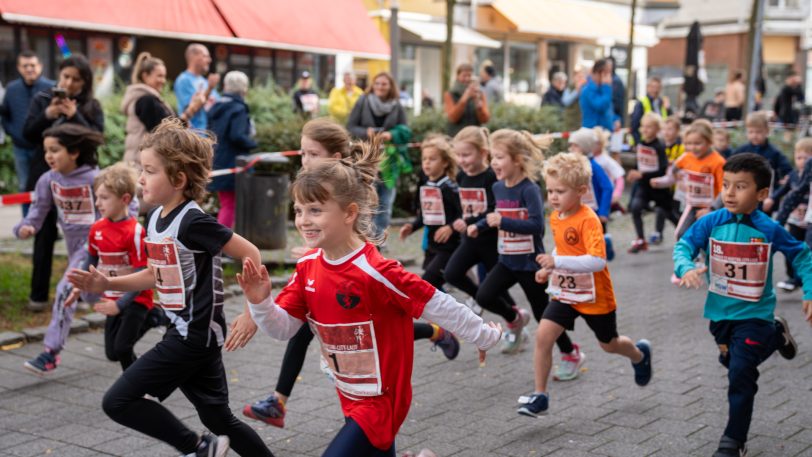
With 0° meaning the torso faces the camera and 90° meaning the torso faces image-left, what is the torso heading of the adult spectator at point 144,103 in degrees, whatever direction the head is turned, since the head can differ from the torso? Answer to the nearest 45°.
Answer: approximately 270°

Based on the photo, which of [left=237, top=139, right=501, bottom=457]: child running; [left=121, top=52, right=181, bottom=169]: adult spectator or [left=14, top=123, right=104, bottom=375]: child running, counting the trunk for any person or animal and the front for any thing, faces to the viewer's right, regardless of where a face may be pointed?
the adult spectator

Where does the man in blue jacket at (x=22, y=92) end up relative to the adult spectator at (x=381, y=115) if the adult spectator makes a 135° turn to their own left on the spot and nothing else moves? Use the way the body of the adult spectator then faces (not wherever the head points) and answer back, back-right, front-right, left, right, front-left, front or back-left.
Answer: back-left

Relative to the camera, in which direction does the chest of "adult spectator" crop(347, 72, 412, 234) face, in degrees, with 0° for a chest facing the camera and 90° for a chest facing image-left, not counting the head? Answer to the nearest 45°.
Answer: approximately 0°

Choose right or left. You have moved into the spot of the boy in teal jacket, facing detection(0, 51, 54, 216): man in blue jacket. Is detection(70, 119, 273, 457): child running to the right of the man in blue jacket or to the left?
left

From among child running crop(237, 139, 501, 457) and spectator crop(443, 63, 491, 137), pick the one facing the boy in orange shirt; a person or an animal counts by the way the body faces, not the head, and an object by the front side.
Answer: the spectator

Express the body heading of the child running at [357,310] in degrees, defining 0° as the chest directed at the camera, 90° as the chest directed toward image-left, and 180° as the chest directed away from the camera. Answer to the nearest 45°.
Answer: approximately 45°
